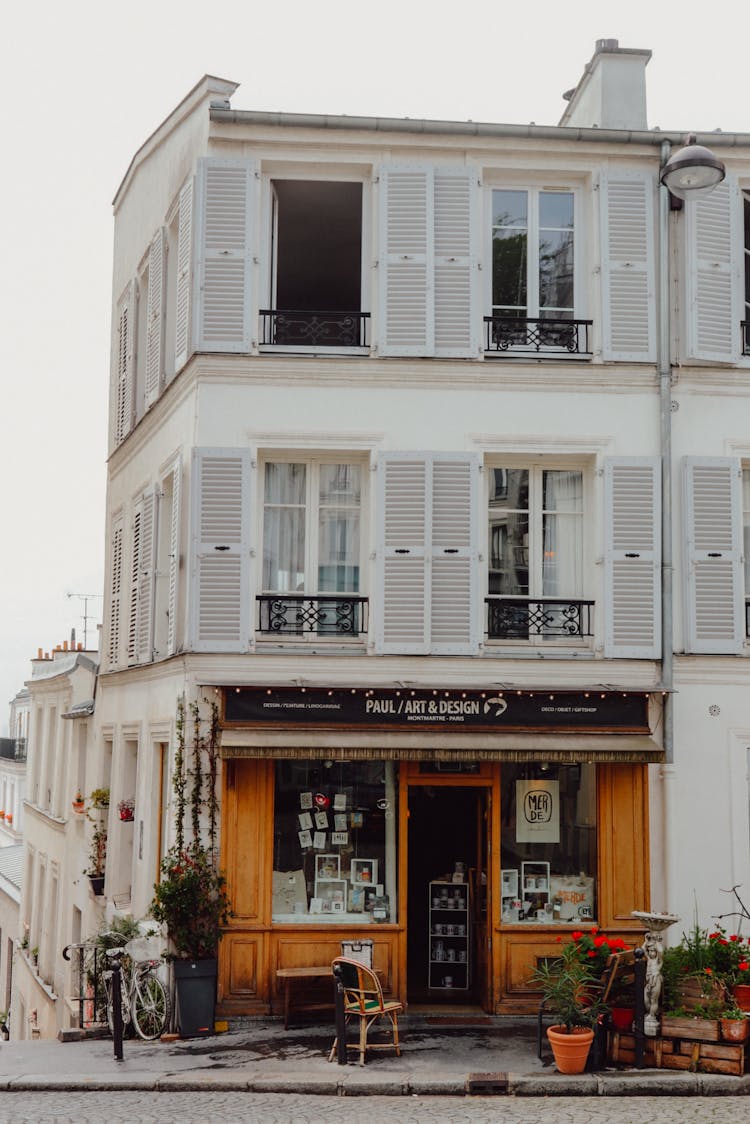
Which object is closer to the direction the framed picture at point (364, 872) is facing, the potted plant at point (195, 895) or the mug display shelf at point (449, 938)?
the potted plant

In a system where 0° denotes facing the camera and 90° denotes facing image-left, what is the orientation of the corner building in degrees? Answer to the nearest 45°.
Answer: approximately 0°

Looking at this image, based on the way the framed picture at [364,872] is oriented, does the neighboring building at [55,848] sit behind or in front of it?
behind

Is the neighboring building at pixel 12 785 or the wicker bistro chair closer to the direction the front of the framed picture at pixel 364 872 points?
the wicker bistro chair

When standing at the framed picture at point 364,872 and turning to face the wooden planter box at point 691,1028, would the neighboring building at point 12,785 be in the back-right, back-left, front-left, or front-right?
back-left

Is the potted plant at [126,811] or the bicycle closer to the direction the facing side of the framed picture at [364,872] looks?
the bicycle
